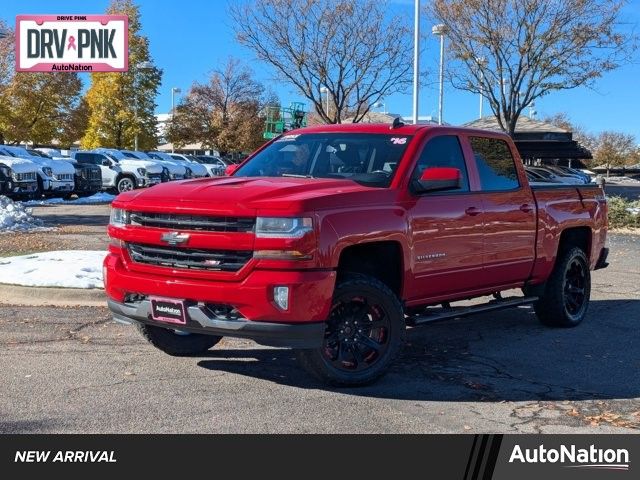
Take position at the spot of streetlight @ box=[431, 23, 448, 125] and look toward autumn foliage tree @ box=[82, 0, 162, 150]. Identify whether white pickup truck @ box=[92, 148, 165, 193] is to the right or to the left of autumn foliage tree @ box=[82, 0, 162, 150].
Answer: left

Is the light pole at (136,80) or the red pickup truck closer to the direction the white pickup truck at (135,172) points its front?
the red pickup truck

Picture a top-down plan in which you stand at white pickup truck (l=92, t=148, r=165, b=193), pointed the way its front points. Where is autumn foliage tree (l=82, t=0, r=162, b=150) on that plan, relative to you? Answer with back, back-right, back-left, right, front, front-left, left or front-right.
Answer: back-left

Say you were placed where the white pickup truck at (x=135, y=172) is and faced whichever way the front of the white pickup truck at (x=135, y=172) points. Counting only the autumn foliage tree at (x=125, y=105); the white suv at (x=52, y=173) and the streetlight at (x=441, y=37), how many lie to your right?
1
